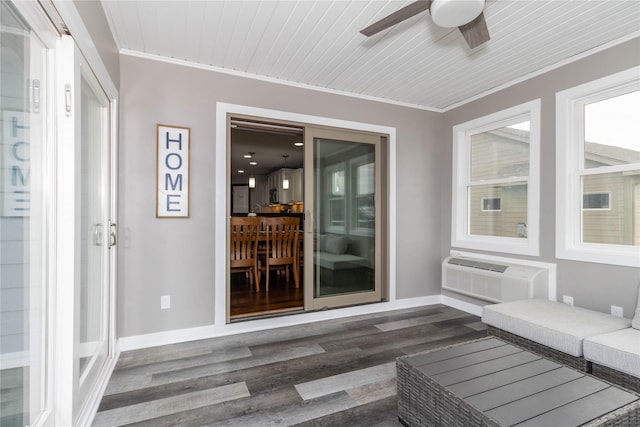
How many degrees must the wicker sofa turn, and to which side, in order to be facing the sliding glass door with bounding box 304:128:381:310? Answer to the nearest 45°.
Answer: approximately 45° to its right

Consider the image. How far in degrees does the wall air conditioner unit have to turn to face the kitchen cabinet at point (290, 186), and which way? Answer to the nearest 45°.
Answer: approximately 90° to its right

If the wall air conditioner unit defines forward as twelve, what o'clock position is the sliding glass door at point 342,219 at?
The sliding glass door is roughly at 1 o'clock from the wall air conditioner unit.

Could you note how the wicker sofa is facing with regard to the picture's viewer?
facing the viewer and to the left of the viewer

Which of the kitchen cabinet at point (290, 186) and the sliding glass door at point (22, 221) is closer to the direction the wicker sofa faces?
the sliding glass door

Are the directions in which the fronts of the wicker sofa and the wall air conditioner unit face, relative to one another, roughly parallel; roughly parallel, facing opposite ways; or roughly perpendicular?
roughly parallel

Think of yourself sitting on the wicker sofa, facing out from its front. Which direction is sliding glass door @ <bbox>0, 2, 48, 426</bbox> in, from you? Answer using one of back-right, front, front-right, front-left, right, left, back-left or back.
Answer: front

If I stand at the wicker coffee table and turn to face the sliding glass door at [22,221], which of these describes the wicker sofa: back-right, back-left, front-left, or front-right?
back-right

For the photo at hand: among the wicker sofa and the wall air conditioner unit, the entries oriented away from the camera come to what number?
0

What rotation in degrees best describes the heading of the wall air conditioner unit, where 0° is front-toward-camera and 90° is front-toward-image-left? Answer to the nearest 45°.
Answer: approximately 45°
